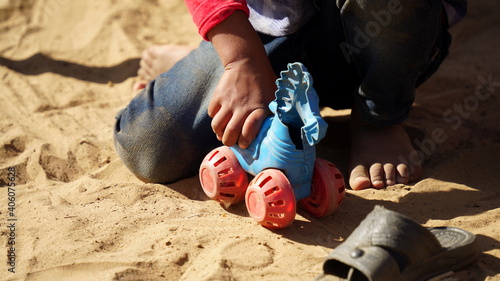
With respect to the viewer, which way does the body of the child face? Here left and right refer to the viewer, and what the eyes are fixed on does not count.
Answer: facing the viewer

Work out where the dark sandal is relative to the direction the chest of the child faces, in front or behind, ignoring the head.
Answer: in front
